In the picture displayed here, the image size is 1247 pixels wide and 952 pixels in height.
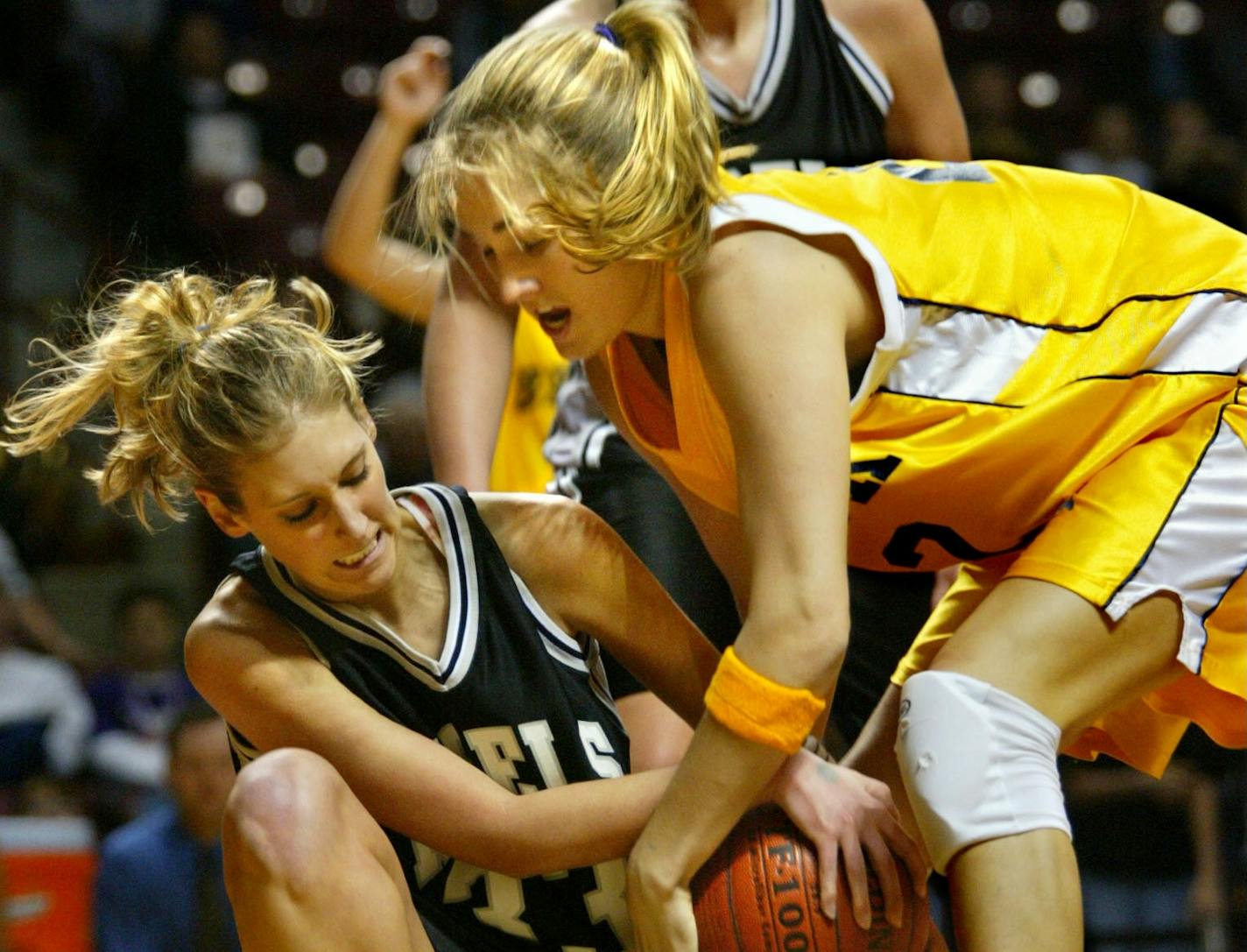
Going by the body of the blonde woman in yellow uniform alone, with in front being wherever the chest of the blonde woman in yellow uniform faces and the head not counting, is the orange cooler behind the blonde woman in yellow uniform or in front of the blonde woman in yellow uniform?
in front

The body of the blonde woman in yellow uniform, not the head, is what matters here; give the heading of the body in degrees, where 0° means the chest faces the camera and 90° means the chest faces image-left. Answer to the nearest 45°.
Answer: approximately 90°

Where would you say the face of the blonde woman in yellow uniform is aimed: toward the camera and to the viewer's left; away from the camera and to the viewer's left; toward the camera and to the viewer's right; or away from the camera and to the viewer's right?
toward the camera and to the viewer's left

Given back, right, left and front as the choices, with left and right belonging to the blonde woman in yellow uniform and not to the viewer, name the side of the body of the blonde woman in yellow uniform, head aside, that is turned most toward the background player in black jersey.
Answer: right

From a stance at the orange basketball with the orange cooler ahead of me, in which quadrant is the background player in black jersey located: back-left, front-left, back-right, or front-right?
front-right
